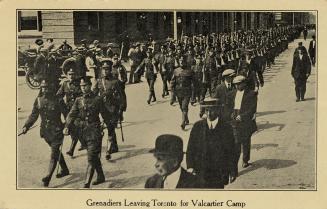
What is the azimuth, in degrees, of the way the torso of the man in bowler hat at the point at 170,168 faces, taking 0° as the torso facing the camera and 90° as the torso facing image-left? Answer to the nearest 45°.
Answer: approximately 45°
